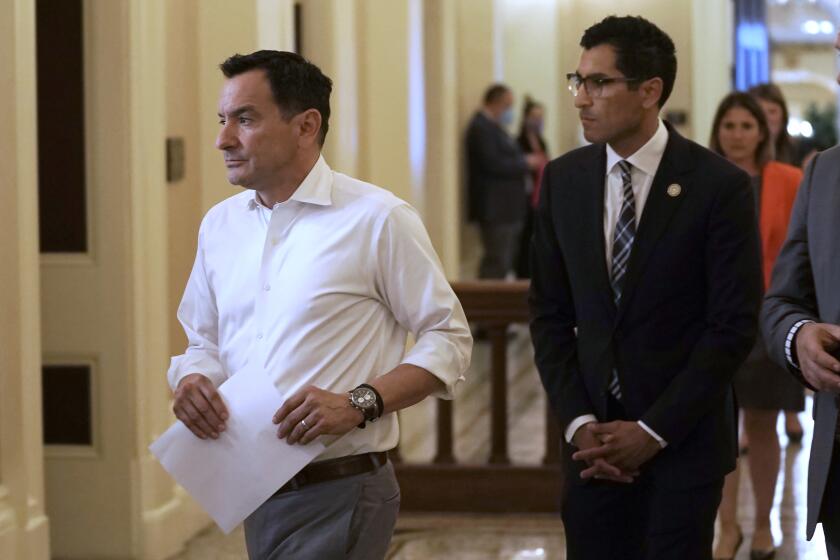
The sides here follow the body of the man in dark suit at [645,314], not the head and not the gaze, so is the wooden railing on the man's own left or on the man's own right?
on the man's own right

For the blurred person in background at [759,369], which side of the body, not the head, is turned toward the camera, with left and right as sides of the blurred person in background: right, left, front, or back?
front

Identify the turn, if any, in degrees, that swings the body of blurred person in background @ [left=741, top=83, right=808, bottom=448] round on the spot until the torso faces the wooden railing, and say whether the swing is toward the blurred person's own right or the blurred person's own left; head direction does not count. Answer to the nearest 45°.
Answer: approximately 45° to the blurred person's own right

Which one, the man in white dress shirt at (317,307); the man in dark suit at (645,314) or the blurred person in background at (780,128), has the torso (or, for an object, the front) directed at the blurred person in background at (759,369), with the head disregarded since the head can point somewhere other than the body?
the blurred person in background at (780,128)

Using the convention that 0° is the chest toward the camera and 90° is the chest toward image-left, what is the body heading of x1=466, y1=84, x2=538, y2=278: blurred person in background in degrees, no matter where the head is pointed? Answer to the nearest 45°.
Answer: approximately 270°

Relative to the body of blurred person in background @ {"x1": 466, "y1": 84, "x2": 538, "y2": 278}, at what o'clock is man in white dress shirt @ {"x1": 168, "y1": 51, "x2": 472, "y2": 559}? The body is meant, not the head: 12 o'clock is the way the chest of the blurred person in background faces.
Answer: The man in white dress shirt is roughly at 3 o'clock from the blurred person in background.

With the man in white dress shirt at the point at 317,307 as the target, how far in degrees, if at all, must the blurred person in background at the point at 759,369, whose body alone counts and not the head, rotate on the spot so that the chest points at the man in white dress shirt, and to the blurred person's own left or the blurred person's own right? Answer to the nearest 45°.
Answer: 0° — they already face them

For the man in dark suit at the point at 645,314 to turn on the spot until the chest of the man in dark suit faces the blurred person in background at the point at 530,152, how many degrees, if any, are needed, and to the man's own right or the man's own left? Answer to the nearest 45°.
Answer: approximately 135° to the man's own right

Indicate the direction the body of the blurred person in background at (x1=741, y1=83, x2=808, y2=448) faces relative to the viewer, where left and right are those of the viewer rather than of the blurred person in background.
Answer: facing the viewer

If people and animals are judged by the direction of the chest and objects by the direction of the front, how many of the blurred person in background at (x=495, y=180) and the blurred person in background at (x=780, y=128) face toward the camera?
1

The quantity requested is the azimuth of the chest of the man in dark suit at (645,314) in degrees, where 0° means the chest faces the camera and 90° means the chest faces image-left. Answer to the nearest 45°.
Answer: approximately 45°

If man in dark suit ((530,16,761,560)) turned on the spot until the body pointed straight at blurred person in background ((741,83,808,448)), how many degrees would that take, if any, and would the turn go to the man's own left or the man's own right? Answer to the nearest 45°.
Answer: approximately 135° to the man's own right

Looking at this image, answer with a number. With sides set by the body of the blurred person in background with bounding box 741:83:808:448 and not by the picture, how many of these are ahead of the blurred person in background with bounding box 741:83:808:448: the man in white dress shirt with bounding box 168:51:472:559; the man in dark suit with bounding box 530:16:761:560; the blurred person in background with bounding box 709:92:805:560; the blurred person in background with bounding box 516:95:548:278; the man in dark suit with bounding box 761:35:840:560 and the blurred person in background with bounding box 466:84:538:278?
4
